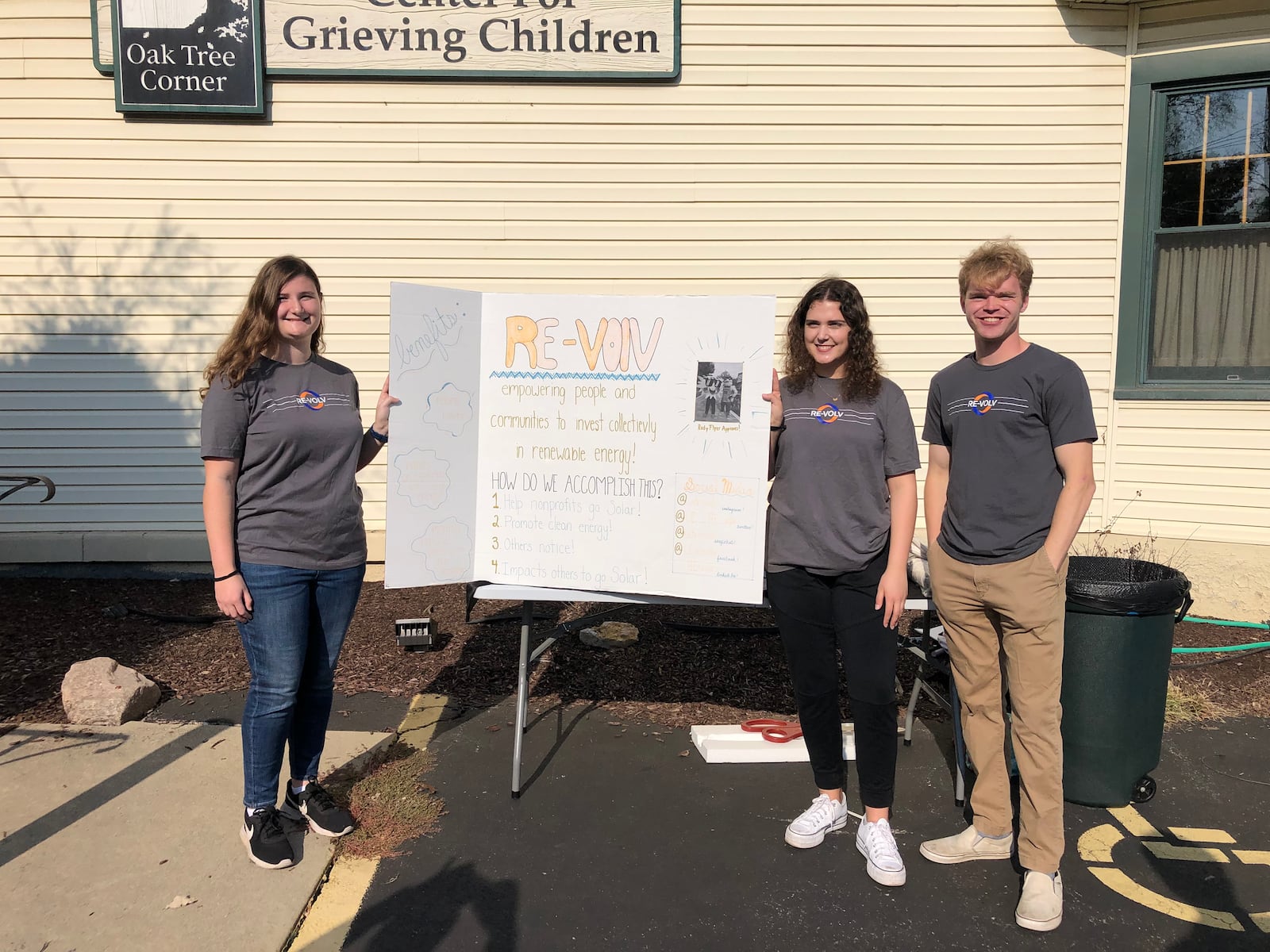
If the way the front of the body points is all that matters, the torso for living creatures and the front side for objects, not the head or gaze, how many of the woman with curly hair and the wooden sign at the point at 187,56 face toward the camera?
2

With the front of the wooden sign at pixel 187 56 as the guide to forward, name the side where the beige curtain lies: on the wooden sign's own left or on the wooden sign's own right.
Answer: on the wooden sign's own left

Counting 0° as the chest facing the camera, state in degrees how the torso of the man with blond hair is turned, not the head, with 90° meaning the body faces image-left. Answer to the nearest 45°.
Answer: approximately 45°

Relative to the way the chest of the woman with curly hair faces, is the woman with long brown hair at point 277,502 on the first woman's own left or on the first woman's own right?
on the first woman's own right

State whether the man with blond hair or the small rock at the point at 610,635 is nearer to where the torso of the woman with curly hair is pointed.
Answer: the man with blond hair

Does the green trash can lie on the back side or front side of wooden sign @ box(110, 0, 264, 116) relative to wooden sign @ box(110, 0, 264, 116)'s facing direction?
on the front side

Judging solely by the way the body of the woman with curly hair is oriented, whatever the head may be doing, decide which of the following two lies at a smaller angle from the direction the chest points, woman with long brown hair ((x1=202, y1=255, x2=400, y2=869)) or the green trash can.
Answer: the woman with long brown hair
